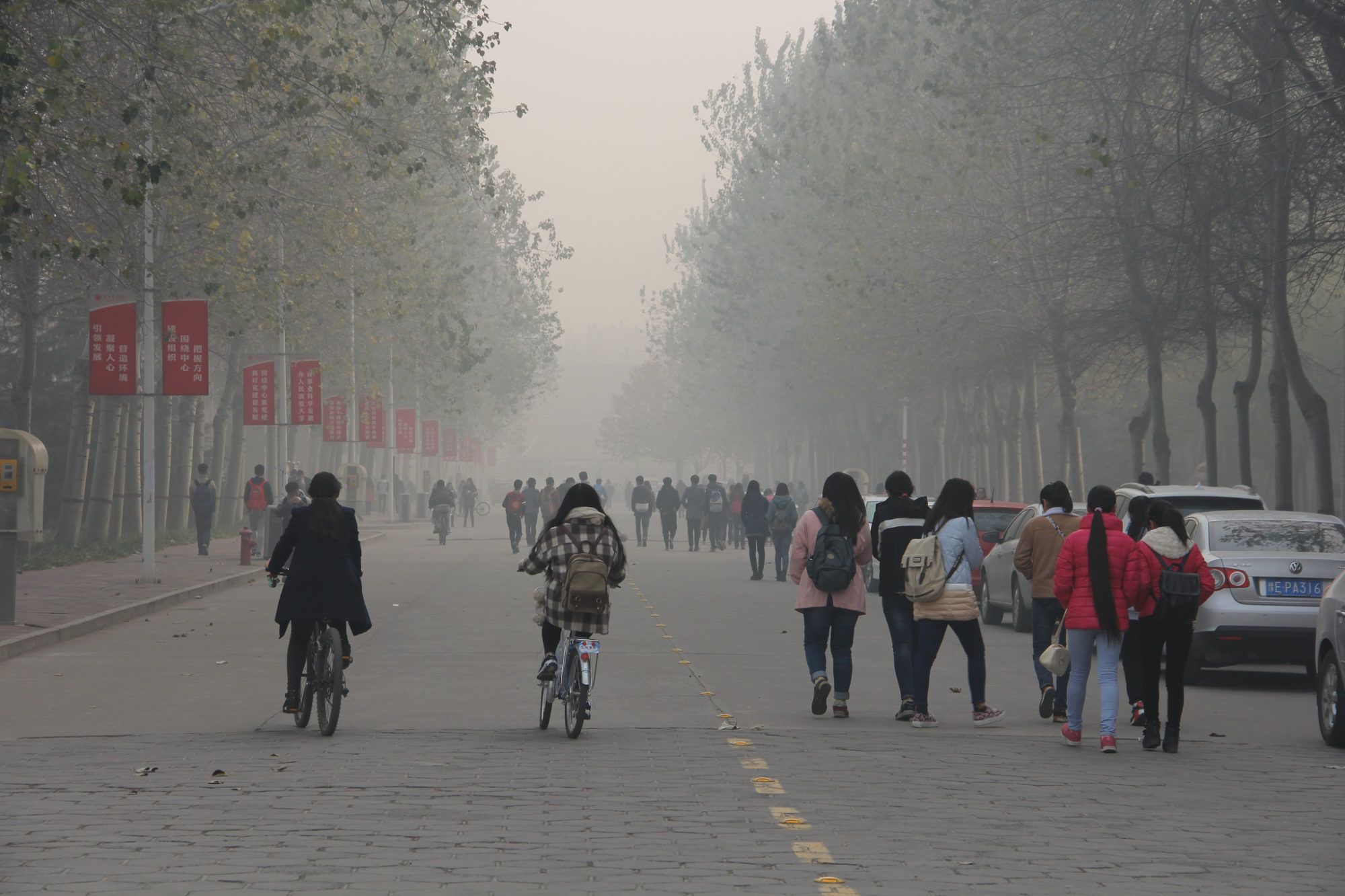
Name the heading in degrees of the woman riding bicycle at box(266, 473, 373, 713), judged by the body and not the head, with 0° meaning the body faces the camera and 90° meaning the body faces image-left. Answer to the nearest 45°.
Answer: approximately 180°

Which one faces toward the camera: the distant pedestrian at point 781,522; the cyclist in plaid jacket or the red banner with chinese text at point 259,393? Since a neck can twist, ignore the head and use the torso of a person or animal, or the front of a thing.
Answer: the red banner with chinese text

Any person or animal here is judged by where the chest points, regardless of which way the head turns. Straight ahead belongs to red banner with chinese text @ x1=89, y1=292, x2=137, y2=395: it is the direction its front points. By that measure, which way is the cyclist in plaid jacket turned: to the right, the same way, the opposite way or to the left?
the opposite way

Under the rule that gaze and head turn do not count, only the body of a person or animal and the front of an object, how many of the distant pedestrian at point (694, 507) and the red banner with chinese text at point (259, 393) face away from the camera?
1

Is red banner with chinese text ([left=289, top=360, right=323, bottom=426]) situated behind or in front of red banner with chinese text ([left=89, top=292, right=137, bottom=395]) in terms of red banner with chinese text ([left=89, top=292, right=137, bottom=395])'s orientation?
behind

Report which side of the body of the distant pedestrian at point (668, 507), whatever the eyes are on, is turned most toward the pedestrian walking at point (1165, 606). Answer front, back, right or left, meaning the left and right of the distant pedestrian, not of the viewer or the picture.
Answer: back

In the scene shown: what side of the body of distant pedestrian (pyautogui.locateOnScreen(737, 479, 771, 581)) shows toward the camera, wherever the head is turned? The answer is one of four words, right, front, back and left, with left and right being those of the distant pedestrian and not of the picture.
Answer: back

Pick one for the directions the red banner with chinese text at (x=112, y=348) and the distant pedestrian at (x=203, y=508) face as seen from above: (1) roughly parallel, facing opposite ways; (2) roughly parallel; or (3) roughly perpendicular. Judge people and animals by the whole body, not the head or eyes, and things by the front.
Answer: roughly parallel, facing opposite ways

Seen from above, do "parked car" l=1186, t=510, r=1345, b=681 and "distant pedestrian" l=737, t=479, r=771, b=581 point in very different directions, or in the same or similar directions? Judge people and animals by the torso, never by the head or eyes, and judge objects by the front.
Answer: same or similar directions

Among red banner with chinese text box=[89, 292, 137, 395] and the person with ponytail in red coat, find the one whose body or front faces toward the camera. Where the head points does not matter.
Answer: the red banner with chinese text

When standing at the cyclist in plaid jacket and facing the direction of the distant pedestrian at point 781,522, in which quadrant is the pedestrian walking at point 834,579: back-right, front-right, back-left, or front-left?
front-right

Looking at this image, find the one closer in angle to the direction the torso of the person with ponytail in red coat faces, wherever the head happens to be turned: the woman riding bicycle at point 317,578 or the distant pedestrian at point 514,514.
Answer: the distant pedestrian

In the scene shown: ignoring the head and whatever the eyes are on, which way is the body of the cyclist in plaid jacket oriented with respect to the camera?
away from the camera

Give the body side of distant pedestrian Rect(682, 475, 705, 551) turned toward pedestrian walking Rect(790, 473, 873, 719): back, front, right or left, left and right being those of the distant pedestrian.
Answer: back

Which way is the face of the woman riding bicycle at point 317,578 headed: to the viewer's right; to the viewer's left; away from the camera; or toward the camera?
away from the camera

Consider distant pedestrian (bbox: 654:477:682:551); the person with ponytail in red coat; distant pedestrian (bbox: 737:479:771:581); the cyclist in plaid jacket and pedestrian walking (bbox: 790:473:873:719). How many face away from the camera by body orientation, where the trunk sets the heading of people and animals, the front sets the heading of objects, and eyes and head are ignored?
5

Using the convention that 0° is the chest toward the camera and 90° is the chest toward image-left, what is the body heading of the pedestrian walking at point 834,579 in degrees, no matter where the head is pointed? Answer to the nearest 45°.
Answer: approximately 180°

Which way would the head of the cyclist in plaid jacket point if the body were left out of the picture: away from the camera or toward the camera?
away from the camera

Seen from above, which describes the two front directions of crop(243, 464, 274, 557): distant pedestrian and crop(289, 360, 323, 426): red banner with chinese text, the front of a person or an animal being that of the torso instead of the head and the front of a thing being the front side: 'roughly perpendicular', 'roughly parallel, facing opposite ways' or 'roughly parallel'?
roughly parallel, facing opposite ways
